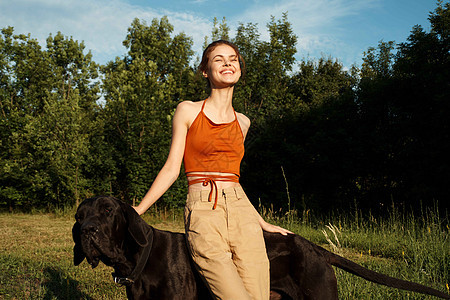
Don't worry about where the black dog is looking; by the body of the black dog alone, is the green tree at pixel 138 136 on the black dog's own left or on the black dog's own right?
on the black dog's own right

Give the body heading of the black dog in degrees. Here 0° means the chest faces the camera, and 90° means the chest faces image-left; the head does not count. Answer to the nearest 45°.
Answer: approximately 90°

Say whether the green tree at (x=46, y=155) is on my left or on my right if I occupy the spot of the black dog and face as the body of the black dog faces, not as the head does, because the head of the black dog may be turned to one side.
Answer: on my right
